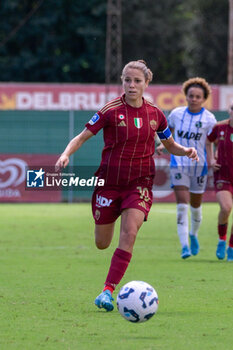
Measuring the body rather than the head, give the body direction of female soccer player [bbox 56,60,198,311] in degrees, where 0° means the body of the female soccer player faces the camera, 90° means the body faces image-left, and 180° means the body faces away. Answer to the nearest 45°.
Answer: approximately 0°

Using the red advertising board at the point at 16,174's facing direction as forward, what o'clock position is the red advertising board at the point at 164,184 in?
the red advertising board at the point at 164,184 is roughly at 9 o'clock from the red advertising board at the point at 16,174.

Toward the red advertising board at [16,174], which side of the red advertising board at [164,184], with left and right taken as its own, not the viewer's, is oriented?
right

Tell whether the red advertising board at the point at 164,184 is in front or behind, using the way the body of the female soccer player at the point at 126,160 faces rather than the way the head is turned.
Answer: behind

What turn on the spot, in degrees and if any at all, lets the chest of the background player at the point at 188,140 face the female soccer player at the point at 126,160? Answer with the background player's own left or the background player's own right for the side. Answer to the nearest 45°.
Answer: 0° — they already face them

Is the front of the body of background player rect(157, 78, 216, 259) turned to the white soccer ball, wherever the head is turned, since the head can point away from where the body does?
yes
